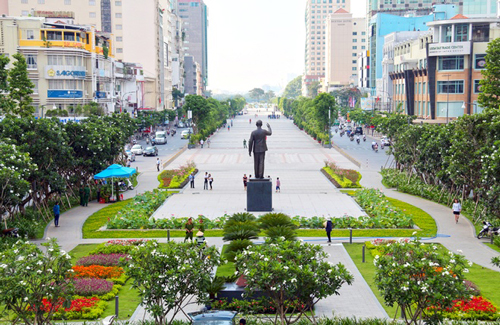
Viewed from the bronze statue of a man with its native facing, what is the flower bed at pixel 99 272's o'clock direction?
The flower bed is roughly at 7 o'clock from the bronze statue of a man.

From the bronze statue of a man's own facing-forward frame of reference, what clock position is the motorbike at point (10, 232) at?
The motorbike is roughly at 8 o'clock from the bronze statue of a man.

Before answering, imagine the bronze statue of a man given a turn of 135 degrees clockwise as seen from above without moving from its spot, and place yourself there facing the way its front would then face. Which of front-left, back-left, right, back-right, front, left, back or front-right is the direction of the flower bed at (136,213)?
back-right

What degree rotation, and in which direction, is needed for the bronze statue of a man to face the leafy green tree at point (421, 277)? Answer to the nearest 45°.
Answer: approximately 180°

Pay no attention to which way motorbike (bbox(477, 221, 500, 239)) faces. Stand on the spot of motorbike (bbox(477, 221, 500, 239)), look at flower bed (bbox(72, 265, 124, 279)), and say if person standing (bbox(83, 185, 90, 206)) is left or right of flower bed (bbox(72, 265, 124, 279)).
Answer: right

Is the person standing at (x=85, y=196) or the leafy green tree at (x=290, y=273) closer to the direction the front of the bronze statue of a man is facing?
the person standing

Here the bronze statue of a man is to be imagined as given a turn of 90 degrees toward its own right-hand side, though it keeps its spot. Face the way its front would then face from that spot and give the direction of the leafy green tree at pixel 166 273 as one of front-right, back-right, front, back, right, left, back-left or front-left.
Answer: right

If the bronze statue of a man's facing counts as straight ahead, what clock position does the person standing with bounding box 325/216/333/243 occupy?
The person standing is roughly at 5 o'clock from the bronze statue of a man.

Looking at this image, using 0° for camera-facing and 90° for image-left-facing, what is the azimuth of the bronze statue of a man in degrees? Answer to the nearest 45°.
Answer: approximately 180°
